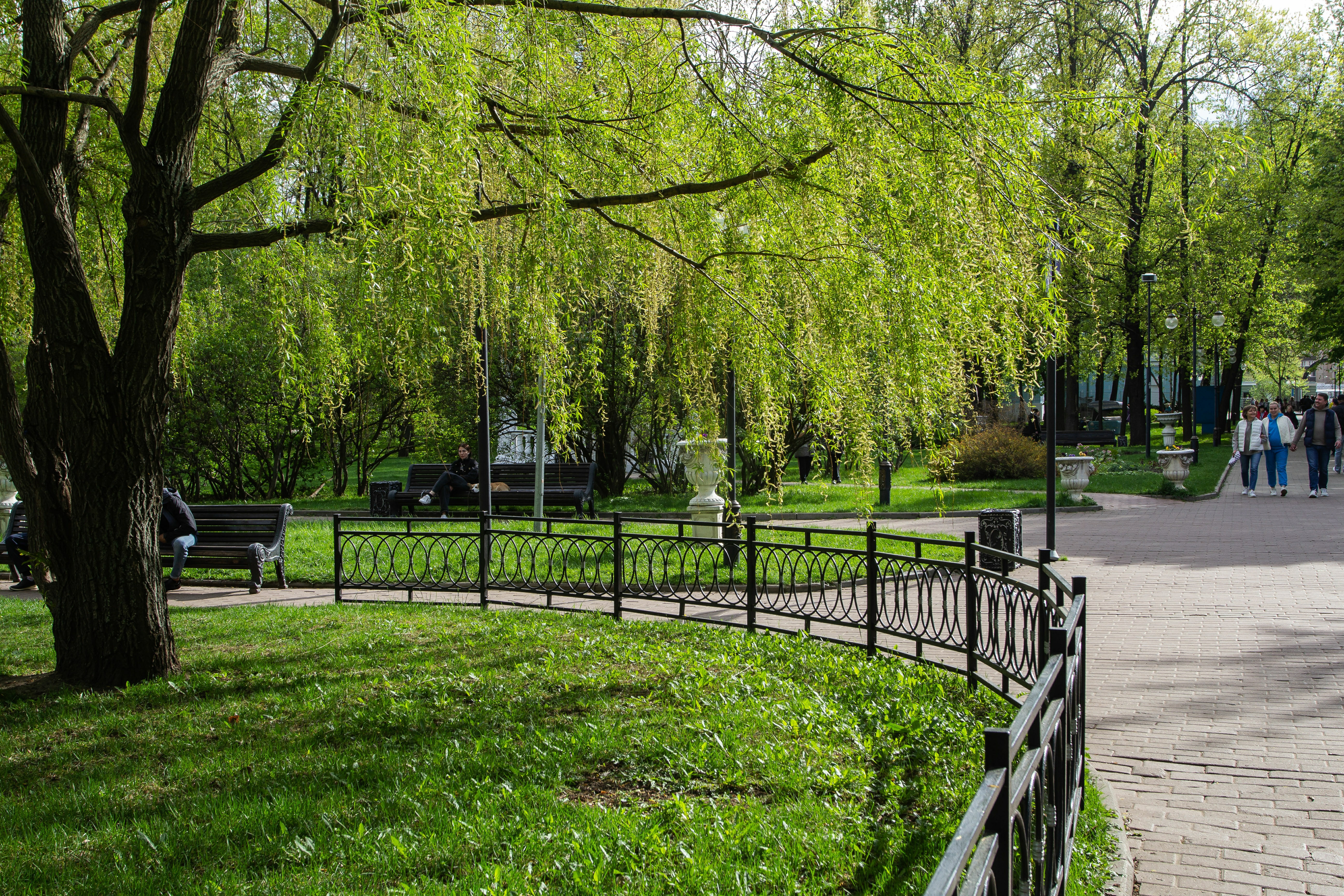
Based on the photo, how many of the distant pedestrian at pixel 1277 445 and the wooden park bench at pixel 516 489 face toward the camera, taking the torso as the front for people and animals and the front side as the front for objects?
2

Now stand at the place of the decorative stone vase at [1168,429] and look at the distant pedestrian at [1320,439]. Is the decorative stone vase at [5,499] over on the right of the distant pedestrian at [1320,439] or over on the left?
right

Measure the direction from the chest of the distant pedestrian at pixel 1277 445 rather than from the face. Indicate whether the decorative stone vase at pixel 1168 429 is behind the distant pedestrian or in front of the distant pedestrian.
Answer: behind

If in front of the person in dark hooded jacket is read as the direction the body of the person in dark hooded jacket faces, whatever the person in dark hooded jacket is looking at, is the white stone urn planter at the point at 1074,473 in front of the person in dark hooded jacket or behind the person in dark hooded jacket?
behind

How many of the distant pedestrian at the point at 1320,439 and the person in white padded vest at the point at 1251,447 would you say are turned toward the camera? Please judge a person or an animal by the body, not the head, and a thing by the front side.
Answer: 2
